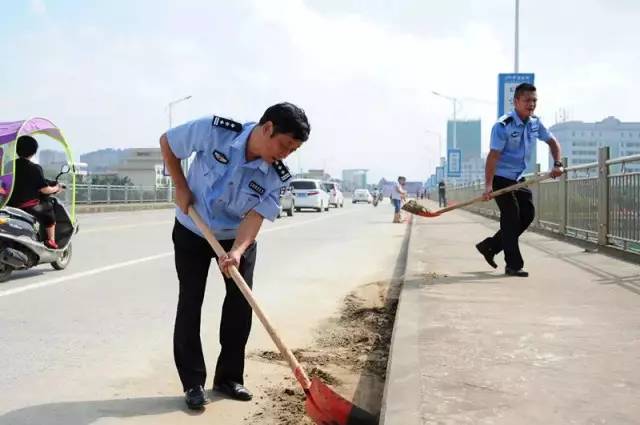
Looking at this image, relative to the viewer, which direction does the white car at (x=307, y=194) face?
away from the camera

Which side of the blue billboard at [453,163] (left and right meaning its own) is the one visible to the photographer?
front

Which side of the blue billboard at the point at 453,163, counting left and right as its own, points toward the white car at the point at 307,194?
front

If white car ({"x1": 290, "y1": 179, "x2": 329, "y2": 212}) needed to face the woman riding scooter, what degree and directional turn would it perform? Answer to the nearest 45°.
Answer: approximately 180°

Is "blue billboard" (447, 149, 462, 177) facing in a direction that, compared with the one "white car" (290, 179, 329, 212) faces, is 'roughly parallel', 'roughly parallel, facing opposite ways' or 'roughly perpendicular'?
roughly parallel, facing opposite ways

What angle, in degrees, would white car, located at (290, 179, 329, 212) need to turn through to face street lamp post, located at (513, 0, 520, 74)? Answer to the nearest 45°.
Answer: approximately 135° to its right

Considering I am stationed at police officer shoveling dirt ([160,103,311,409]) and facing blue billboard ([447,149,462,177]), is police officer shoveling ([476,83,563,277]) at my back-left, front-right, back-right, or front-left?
front-right
